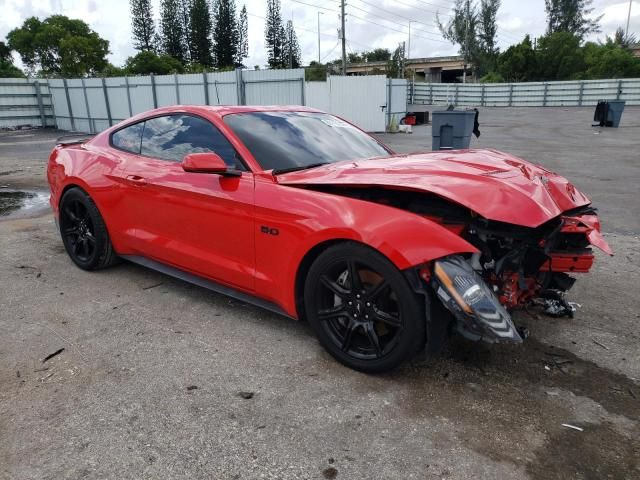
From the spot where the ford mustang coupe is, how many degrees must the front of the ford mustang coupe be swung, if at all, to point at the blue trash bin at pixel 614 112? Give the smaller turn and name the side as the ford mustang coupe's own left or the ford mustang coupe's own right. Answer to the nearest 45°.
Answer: approximately 90° to the ford mustang coupe's own left

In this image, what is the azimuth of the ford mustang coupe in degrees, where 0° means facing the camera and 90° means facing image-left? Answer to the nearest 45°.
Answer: approximately 315°

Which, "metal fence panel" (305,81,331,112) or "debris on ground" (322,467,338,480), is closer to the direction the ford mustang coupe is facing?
the debris on ground

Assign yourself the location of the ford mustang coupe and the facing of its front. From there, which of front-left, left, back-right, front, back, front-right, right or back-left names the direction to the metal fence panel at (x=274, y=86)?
back-left

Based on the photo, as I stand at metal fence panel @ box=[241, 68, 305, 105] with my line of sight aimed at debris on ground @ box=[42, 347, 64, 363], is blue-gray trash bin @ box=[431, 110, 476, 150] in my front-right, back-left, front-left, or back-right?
front-left

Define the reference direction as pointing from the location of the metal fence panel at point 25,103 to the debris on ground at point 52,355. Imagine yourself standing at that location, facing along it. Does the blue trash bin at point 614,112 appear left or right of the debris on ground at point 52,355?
left

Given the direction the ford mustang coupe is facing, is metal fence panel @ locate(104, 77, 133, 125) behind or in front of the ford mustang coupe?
behind

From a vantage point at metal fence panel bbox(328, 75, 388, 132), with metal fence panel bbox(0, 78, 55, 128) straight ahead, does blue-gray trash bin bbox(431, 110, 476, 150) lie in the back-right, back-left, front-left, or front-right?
back-left

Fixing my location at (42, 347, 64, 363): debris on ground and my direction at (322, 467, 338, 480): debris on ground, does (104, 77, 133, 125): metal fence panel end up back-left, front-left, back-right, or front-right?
back-left

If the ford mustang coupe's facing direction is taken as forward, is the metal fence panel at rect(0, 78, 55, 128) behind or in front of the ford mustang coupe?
behind
